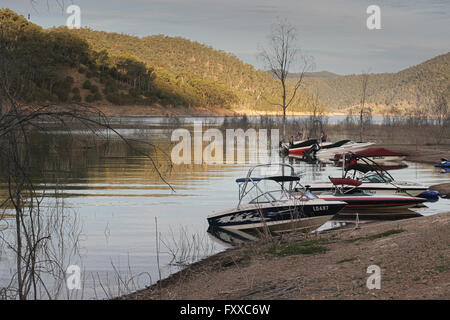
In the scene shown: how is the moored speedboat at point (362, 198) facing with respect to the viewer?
to the viewer's right

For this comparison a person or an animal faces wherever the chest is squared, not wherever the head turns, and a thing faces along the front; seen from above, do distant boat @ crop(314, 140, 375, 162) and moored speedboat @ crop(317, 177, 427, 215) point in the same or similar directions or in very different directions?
same or similar directions

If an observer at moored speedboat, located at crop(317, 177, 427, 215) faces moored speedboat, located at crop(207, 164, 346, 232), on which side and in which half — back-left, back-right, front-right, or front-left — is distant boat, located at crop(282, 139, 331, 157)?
back-right

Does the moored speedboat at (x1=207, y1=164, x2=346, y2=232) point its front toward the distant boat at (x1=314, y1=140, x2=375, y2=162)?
no

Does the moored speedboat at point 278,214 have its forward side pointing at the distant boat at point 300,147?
no

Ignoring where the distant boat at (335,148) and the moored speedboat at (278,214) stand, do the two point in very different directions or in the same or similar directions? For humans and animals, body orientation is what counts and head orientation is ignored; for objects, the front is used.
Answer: same or similar directions

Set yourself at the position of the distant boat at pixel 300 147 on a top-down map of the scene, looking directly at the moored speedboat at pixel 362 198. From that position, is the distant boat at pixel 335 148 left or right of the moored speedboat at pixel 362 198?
left

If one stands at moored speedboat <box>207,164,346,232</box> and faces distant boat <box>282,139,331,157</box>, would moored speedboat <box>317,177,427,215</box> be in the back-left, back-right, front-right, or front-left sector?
front-right

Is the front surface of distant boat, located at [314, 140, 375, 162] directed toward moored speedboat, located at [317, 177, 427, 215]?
no
